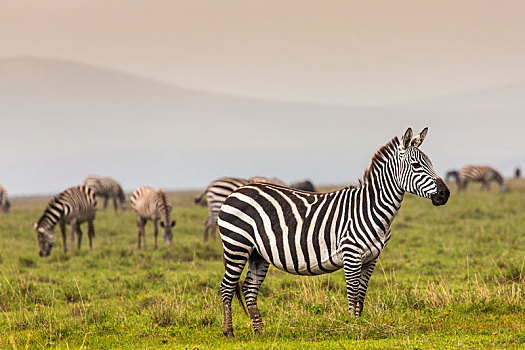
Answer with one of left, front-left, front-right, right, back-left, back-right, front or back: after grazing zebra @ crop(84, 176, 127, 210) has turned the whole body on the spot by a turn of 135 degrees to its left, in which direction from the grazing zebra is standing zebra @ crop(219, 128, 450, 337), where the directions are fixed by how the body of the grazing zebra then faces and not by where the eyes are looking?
back-left

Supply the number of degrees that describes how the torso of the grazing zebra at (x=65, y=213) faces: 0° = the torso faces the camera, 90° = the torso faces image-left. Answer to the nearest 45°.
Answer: approximately 45°

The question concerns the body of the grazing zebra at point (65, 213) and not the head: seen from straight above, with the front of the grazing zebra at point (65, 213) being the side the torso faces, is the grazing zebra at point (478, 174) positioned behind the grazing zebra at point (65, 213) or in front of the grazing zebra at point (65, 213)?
behind

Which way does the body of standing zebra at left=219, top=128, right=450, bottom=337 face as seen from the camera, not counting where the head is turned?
to the viewer's right

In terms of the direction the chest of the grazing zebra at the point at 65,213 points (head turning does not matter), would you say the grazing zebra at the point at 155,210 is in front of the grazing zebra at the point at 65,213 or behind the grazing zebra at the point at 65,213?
behind

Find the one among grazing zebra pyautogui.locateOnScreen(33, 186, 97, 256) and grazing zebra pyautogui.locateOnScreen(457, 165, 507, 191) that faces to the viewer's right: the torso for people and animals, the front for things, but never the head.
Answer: grazing zebra pyautogui.locateOnScreen(457, 165, 507, 191)

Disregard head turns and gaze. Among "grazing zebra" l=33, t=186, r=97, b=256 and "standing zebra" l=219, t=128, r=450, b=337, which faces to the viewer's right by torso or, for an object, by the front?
the standing zebra

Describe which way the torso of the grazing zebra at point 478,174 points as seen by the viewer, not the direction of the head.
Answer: to the viewer's right

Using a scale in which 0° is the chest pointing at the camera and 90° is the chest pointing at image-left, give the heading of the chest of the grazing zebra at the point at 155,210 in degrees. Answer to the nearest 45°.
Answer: approximately 315°

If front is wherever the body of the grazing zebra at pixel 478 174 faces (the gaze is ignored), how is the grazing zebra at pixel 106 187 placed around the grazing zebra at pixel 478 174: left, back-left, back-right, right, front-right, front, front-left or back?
back-right
